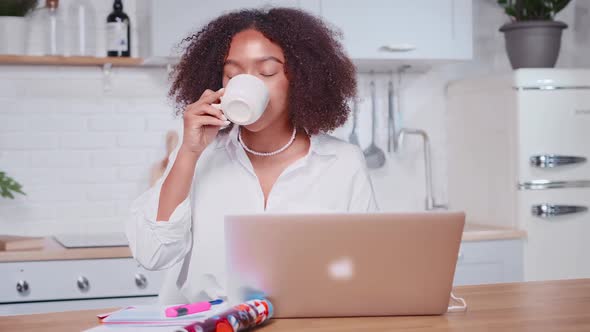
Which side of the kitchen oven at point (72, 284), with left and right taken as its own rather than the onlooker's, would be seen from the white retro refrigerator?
left

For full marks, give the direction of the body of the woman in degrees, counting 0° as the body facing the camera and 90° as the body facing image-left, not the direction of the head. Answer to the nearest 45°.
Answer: approximately 0°

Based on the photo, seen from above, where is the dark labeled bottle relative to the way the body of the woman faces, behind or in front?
behind

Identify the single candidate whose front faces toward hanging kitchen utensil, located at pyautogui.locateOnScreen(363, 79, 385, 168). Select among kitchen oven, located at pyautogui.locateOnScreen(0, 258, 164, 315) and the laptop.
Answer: the laptop

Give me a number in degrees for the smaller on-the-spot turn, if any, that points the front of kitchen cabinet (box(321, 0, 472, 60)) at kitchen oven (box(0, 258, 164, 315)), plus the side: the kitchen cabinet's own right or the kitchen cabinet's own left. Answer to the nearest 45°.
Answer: approximately 45° to the kitchen cabinet's own right

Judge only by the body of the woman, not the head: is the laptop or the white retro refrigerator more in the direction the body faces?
the laptop

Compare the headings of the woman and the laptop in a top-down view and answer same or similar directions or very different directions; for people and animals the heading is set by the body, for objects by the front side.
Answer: very different directions

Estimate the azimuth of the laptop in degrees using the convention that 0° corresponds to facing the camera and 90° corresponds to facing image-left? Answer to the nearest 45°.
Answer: approximately 180°
